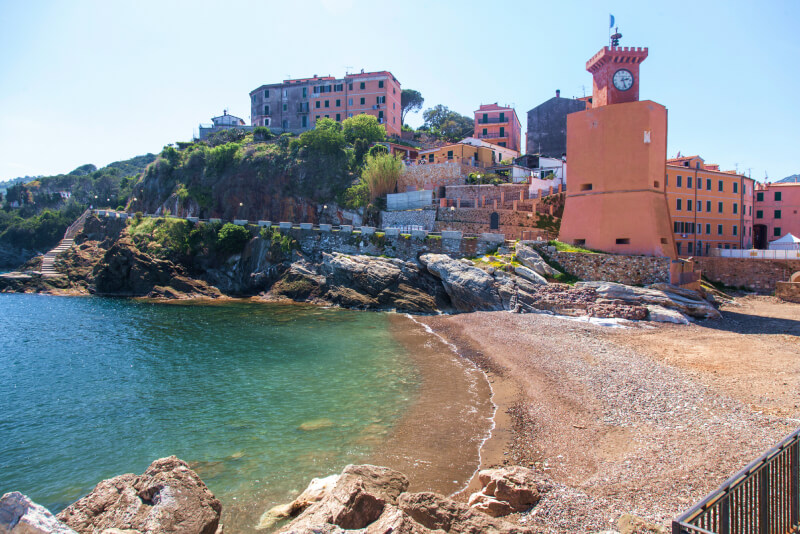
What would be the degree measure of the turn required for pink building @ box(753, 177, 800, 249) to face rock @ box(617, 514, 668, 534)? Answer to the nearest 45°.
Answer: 0° — it already faces it

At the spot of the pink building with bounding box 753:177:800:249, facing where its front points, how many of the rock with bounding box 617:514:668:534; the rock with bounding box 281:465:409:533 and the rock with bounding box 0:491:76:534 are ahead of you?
3

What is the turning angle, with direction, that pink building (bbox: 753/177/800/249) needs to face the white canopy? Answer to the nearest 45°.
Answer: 0° — it already faces it

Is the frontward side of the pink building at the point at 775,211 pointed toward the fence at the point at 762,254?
yes

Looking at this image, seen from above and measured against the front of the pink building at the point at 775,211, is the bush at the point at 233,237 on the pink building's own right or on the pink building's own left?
on the pink building's own right

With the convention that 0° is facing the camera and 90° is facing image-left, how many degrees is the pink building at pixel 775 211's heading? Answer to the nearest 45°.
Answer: approximately 0°
